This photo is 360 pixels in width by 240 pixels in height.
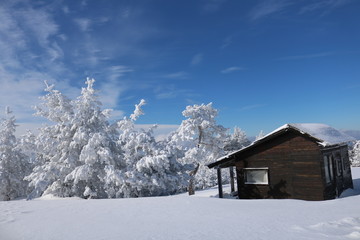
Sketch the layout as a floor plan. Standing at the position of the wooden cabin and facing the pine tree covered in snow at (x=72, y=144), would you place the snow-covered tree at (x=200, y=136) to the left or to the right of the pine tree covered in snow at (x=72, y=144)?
right

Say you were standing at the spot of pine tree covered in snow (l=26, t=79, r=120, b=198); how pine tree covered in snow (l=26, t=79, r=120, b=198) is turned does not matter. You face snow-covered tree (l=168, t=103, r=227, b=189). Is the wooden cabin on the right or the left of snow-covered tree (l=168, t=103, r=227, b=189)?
right

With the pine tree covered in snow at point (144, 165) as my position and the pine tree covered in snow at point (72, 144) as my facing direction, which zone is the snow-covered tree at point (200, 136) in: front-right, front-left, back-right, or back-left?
back-right
